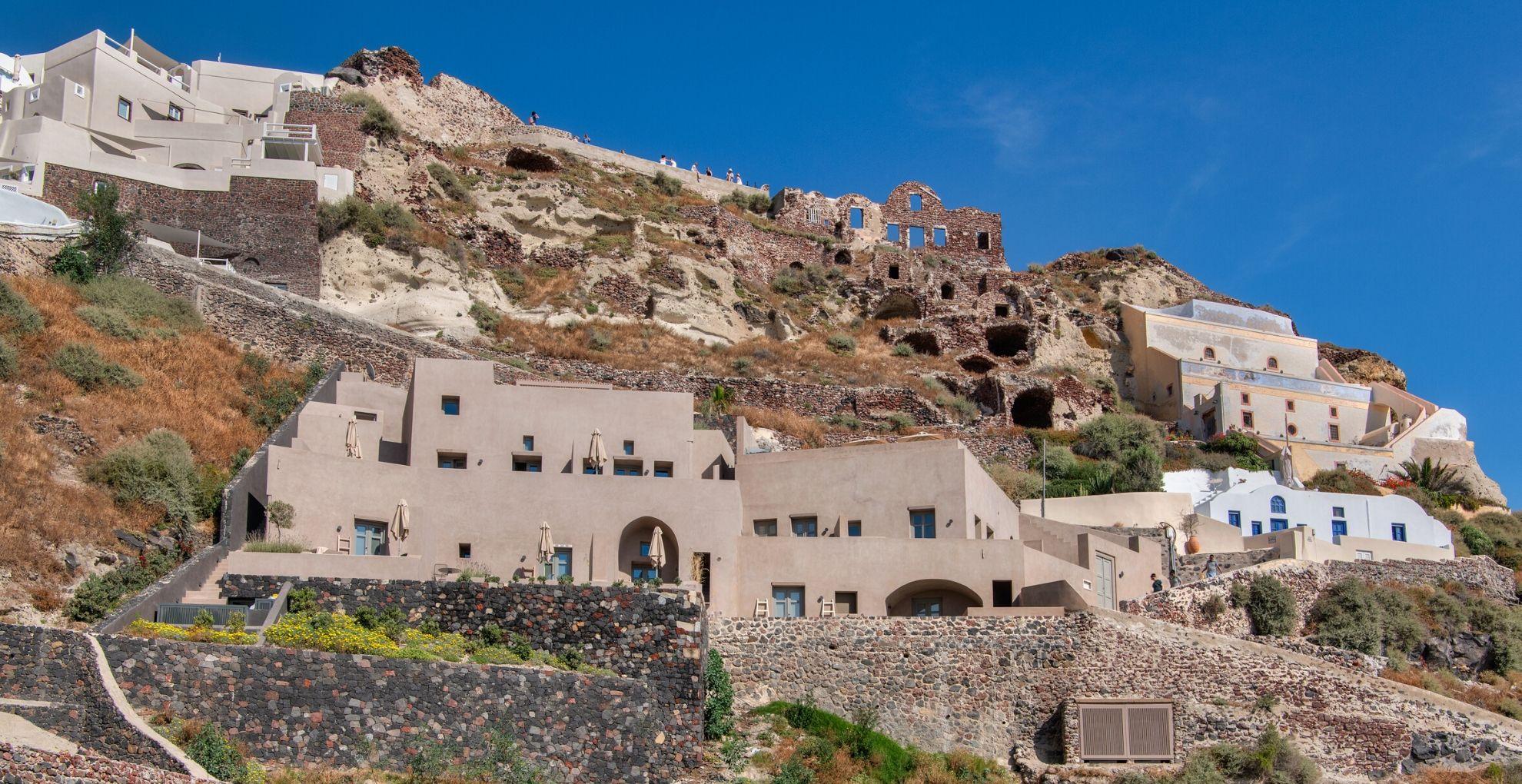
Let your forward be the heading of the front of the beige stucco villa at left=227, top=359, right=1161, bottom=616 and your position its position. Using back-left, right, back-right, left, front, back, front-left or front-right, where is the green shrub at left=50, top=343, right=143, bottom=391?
right

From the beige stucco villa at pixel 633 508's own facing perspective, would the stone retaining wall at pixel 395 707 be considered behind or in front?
in front

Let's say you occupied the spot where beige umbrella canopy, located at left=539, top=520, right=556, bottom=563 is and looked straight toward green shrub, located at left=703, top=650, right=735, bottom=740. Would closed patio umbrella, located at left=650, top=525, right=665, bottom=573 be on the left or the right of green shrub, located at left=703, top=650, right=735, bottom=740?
left

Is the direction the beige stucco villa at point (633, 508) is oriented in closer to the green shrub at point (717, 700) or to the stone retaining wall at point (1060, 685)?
the green shrub

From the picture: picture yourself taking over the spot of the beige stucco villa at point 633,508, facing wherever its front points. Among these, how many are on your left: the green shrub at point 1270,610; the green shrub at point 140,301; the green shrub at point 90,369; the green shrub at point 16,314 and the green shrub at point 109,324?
1

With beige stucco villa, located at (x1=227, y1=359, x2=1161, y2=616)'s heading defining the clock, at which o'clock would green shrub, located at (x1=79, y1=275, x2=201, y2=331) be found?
The green shrub is roughly at 4 o'clock from the beige stucco villa.

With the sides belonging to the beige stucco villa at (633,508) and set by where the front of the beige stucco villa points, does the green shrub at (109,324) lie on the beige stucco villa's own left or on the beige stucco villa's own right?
on the beige stucco villa's own right

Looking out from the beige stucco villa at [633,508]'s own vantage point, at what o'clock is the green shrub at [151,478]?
The green shrub is roughly at 3 o'clock from the beige stucco villa.

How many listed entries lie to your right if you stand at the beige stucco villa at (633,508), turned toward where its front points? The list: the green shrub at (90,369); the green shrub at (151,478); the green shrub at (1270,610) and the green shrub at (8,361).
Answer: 3

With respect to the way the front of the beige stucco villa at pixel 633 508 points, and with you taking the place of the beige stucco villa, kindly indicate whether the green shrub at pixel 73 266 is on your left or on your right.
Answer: on your right

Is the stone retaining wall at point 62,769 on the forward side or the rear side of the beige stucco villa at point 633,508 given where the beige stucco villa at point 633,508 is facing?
on the forward side

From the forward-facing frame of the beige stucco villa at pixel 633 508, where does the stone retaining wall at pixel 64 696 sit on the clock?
The stone retaining wall is roughly at 1 o'clock from the beige stucco villa.

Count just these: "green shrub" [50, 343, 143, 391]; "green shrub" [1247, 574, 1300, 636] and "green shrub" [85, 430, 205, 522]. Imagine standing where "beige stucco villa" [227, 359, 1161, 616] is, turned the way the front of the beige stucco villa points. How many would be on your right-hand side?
2

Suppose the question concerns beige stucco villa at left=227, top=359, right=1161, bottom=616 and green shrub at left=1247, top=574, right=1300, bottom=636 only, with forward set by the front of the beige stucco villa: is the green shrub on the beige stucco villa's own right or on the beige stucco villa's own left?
on the beige stucco villa's own left

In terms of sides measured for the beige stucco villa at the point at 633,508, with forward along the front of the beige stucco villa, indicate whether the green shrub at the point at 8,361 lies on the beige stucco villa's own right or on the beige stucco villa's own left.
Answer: on the beige stucco villa's own right

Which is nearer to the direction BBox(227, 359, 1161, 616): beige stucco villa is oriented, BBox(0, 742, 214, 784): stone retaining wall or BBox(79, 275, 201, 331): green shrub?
the stone retaining wall

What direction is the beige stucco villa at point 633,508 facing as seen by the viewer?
toward the camera
